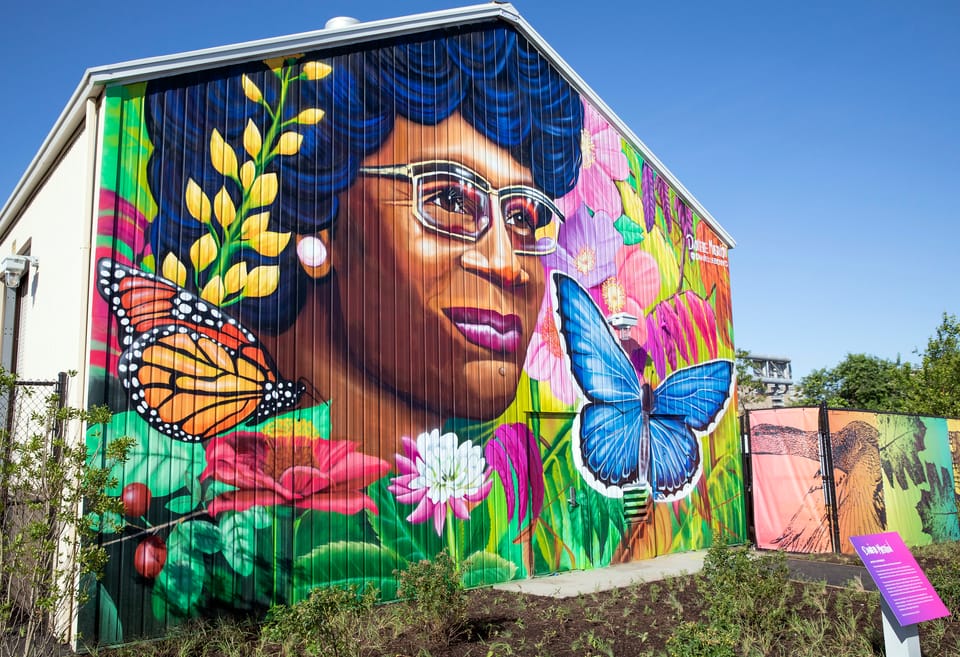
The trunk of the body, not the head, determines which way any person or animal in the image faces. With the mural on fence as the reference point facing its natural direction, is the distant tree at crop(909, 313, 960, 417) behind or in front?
behind

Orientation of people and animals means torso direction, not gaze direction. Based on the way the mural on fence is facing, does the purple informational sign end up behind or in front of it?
in front

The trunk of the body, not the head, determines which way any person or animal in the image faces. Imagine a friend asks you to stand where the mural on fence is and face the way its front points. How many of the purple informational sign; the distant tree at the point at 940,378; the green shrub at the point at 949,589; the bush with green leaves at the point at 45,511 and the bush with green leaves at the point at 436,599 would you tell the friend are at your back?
1

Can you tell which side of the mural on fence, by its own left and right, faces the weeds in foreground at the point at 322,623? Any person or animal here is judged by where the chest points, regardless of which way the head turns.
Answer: front

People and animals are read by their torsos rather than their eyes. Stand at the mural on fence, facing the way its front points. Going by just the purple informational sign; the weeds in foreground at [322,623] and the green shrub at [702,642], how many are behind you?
0

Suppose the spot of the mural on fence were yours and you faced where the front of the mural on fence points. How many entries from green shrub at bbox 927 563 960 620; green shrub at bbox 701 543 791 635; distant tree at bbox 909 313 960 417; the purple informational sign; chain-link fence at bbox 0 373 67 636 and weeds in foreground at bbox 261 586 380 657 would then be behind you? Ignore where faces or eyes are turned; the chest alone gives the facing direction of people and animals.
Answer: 1

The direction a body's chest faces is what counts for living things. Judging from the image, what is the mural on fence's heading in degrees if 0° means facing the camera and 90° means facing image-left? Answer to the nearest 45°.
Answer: approximately 0°

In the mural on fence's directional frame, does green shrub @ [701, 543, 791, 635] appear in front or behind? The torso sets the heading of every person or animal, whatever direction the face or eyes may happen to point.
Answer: in front

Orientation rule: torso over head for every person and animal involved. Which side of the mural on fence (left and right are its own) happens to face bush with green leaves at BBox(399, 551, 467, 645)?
front

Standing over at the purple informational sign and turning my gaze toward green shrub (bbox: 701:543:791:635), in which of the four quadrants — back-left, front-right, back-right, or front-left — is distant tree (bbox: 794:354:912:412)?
front-right

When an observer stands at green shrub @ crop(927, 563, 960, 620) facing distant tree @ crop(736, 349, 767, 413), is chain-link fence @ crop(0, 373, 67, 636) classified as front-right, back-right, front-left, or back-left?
back-left

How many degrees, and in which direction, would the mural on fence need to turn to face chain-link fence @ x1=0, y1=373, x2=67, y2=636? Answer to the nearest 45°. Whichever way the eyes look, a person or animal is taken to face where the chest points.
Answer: approximately 45° to its right

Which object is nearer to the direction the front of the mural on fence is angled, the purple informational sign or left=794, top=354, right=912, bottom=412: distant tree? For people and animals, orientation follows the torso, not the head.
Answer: the purple informational sign

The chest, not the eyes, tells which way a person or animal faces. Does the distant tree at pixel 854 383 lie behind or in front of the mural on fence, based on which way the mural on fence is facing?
behind

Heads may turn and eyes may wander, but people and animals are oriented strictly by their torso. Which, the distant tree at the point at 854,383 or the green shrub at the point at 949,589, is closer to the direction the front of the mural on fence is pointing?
the green shrub

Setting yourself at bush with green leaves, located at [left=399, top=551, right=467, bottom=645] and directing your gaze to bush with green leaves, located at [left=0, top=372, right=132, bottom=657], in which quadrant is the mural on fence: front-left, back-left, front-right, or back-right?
back-right

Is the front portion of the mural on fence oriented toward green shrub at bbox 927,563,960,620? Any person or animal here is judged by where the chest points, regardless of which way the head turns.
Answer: yes
